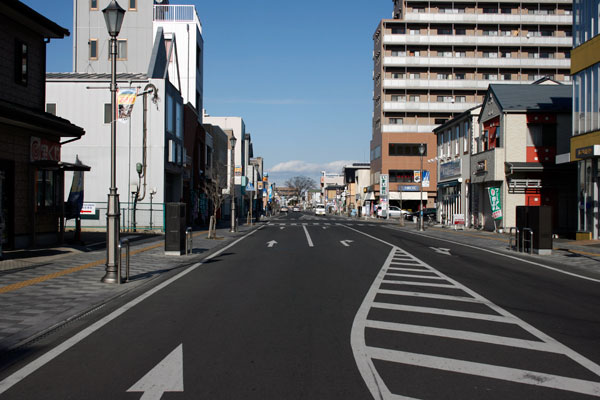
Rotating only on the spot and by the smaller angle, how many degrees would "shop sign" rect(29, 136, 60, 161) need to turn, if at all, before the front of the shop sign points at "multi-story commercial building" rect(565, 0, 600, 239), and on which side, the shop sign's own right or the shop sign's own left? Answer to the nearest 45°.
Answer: approximately 45° to the shop sign's own left

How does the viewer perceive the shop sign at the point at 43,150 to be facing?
facing the viewer and to the right of the viewer

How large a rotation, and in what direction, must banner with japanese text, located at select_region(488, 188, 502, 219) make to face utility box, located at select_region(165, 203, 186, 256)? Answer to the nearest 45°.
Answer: approximately 45° to its right

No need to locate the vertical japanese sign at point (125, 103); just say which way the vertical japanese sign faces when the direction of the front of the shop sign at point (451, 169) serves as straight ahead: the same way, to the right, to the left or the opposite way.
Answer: to the left

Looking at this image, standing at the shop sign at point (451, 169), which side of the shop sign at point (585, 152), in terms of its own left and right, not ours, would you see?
right

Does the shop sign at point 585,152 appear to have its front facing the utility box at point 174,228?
yes

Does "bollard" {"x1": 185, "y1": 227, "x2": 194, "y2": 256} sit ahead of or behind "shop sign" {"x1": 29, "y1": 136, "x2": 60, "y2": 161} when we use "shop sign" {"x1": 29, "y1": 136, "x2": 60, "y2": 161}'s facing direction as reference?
ahead

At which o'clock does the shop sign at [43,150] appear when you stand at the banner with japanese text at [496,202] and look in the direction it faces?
The shop sign is roughly at 1 o'clock from the banner with japanese text.

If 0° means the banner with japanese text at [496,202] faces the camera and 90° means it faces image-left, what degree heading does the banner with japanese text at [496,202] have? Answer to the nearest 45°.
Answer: approximately 0°

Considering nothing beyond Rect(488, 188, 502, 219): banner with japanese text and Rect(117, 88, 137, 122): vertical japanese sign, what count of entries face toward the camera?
2

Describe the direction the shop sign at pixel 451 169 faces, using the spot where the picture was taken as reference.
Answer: facing the viewer and to the left of the viewer

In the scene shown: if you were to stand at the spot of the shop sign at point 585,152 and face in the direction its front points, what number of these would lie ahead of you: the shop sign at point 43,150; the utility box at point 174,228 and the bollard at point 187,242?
3
